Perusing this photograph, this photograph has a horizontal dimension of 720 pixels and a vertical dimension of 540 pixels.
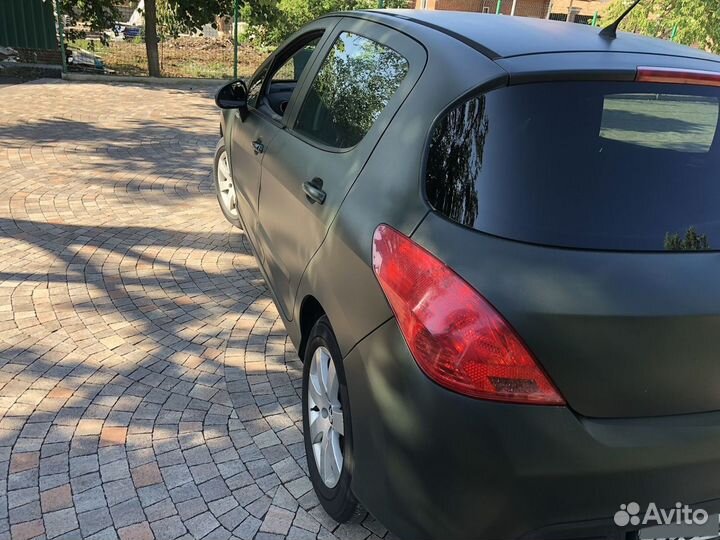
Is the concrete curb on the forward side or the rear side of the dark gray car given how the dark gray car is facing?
on the forward side

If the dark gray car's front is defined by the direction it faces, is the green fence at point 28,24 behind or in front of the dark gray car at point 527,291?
in front

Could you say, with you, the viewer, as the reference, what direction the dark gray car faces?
facing away from the viewer and to the left of the viewer

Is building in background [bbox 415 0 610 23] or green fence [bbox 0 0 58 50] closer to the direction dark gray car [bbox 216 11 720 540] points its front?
the green fence

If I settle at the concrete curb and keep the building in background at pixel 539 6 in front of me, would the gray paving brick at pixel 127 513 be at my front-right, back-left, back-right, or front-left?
back-right

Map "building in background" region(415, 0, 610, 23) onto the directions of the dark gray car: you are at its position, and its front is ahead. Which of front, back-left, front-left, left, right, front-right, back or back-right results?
front-right
